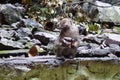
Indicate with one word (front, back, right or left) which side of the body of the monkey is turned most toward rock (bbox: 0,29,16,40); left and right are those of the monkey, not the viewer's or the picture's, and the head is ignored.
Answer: right

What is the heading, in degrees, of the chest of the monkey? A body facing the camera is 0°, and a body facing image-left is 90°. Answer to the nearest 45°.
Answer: approximately 45°

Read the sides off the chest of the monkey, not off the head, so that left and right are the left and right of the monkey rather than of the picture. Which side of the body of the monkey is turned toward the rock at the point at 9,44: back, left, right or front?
right

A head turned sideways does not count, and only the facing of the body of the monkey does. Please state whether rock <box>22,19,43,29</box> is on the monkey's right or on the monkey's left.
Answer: on the monkey's right
